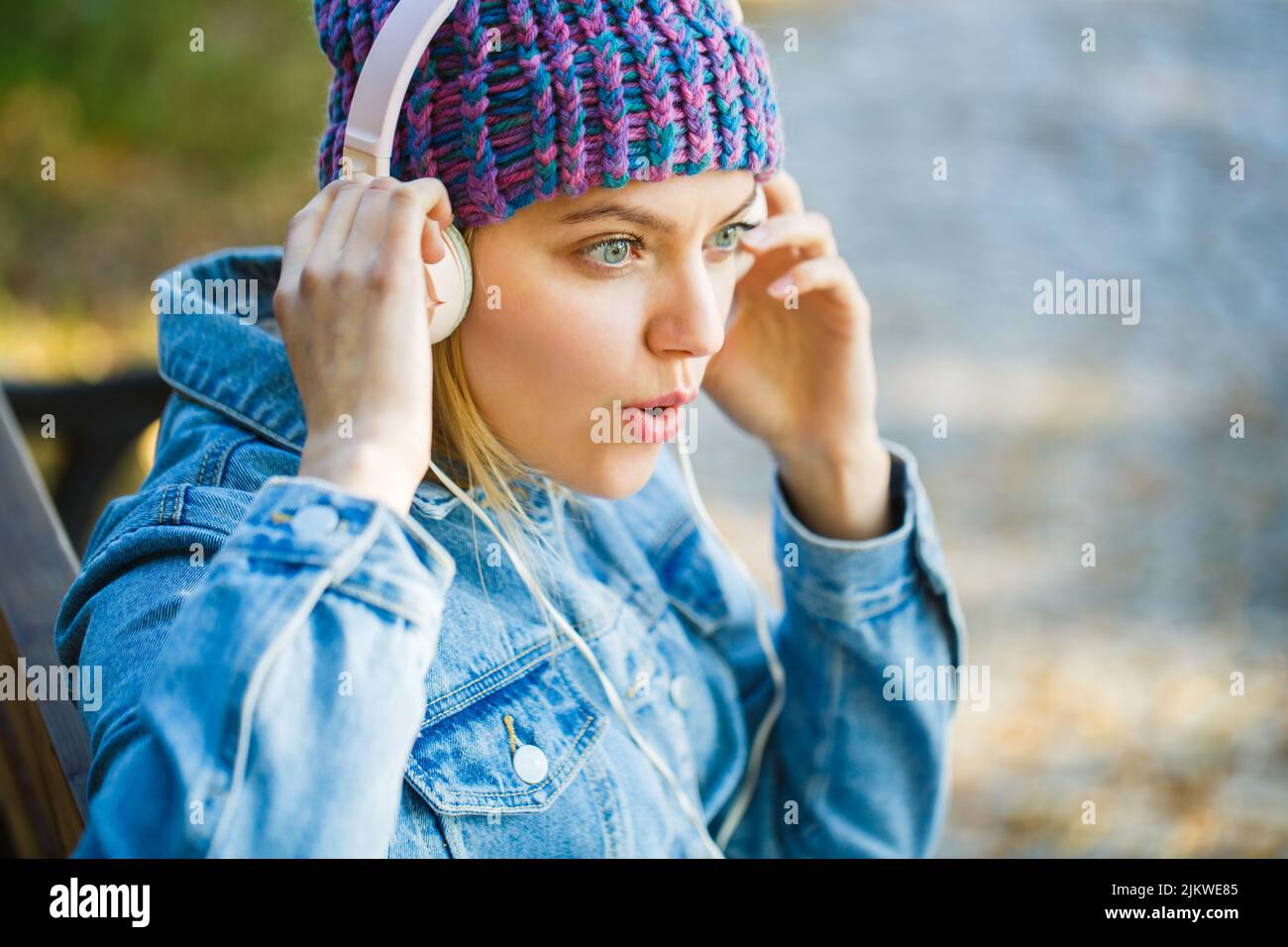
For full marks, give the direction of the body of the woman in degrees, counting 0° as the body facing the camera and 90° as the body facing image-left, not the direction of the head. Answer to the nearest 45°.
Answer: approximately 315°

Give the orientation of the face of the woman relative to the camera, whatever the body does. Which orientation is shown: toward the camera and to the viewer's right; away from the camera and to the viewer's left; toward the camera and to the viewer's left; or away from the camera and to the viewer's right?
toward the camera and to the viewer's right
